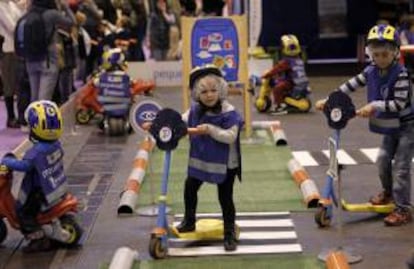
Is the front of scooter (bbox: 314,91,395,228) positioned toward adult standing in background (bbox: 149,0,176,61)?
no

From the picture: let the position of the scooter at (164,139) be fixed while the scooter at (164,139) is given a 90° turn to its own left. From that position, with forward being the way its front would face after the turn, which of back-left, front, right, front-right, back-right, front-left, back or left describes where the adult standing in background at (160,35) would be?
back-left

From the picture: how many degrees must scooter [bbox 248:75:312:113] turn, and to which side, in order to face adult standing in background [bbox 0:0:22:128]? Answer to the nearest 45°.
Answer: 0° — it already faces them

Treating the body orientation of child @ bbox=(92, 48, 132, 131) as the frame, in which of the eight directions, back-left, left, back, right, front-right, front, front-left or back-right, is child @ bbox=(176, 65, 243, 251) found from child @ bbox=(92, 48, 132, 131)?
back

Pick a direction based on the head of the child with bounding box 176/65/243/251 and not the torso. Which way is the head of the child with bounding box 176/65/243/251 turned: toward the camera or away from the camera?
toward the camera

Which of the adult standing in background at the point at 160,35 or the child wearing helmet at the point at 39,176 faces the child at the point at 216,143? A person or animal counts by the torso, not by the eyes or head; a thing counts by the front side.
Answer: the adult standing in background

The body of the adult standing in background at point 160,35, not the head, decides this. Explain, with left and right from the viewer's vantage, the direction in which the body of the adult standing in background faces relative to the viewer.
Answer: facing the viewer

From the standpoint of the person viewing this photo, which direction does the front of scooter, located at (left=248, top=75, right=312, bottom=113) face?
facing to the left of the viewer

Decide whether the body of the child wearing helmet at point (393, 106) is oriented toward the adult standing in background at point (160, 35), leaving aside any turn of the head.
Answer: no

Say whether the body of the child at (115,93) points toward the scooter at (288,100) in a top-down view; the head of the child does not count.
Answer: no

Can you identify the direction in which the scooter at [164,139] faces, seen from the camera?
facing the viewer and to the left of the viewer
